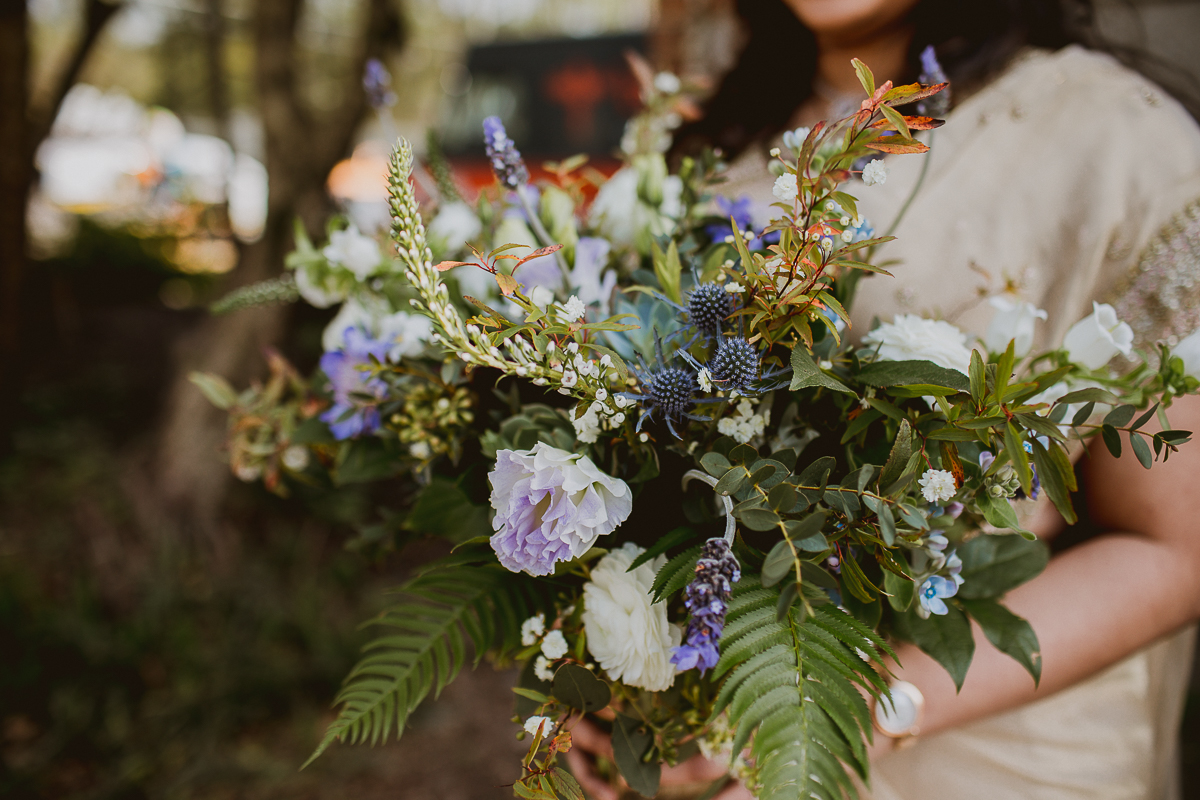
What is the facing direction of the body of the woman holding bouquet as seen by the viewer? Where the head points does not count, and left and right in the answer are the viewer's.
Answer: facing the viewer and to the left of the viewer

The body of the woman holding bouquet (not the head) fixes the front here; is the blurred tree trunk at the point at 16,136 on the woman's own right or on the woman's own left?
on the woman's own right
